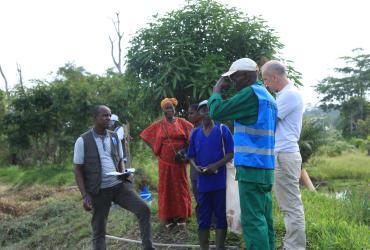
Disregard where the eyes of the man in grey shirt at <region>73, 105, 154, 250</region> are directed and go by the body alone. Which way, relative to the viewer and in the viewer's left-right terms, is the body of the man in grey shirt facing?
facing the viewer and to the right of the viewer

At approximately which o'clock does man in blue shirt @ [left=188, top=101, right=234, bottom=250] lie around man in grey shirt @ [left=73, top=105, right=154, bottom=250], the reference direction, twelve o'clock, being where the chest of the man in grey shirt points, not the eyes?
The man in blue shirt is roughly at 11 o'clock from the man in grey shirt.

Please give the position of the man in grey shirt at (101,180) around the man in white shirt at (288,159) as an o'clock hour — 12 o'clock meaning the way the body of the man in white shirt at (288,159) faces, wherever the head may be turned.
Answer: the man in grey shirt at (101,180) is roughly at 12 o'clock from the man in white shirt at (288,159).

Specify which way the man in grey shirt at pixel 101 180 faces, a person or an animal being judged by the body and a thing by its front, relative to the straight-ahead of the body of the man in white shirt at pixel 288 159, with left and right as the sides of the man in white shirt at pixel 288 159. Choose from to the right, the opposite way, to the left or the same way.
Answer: the opposite way

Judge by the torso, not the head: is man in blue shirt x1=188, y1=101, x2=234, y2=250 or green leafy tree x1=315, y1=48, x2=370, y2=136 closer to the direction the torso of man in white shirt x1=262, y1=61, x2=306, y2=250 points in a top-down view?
the man in blue shirt

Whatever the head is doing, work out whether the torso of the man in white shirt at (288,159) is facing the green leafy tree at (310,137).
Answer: no

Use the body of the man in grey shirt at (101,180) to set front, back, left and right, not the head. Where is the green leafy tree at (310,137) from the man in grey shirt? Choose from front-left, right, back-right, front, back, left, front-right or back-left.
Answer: left

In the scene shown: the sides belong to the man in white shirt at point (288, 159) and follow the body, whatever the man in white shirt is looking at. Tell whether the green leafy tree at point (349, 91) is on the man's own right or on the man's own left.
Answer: on the man's own right

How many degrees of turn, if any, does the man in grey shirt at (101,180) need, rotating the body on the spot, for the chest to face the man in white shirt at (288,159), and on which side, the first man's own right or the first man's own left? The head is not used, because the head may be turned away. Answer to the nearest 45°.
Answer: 0° — they already face them

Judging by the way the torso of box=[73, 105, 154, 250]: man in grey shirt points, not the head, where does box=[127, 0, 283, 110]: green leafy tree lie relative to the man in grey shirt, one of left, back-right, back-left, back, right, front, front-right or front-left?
left

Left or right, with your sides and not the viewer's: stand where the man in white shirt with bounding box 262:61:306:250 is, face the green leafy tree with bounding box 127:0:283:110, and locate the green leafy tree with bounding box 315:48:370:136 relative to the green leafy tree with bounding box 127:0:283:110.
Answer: right

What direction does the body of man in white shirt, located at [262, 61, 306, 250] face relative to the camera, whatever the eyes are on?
to the viewer's left

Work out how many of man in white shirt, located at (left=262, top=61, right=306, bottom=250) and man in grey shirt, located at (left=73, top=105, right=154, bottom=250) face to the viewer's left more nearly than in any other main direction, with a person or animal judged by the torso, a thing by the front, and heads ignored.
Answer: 1

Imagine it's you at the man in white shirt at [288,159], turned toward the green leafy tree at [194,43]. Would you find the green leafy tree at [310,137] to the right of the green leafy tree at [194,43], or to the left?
right

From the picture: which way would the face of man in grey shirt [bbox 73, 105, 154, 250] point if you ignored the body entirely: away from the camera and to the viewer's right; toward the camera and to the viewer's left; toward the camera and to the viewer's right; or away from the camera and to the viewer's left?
toward the camera and to the viewer's right
